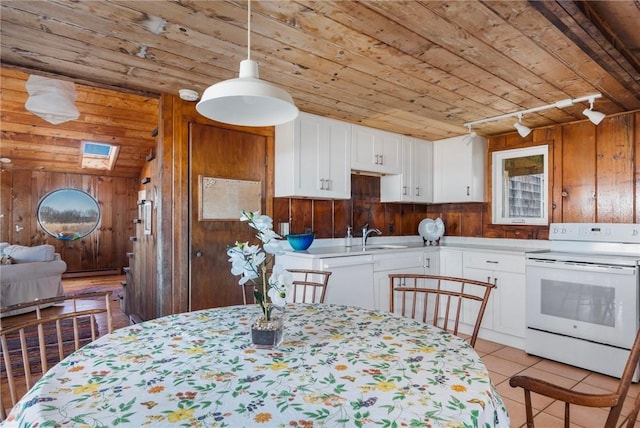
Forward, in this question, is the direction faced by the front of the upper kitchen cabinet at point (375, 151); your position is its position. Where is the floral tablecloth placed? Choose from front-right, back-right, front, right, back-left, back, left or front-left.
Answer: front-right

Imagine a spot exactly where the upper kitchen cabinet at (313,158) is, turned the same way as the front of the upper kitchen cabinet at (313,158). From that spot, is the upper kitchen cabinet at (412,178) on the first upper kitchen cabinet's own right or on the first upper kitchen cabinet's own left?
on the first upper kitchen cabinet's own left

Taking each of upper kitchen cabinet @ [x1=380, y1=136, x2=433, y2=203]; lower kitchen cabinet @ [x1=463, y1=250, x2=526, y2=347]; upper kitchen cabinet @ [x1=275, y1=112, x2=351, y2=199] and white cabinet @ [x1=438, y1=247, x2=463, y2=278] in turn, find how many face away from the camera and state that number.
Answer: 0

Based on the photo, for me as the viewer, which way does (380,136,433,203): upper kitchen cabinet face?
facing the viewer and to the right of the viewer

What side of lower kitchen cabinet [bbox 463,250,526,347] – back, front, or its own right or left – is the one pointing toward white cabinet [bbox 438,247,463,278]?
right

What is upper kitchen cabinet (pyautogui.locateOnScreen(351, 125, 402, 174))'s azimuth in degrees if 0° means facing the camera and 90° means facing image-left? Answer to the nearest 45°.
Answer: approximately 315°

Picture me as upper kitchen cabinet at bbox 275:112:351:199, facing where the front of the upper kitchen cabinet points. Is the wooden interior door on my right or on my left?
on my right

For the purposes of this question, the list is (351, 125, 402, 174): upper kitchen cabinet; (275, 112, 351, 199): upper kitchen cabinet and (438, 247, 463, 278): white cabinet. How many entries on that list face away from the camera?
0
